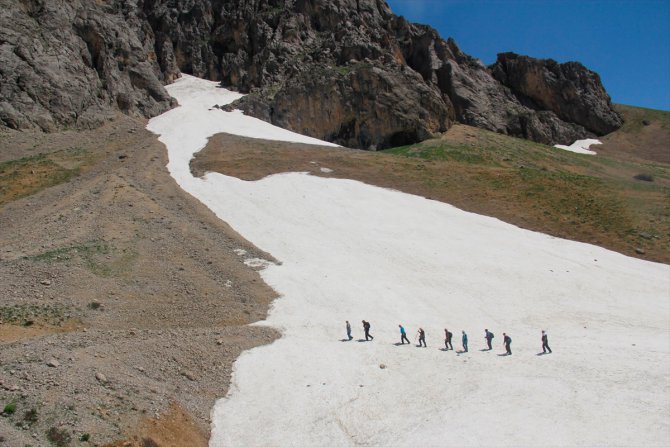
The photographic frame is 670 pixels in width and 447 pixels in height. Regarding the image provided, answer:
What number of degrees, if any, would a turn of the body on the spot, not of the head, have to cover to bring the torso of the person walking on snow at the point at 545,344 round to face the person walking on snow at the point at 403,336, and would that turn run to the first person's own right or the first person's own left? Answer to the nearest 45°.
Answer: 0° — they already face them

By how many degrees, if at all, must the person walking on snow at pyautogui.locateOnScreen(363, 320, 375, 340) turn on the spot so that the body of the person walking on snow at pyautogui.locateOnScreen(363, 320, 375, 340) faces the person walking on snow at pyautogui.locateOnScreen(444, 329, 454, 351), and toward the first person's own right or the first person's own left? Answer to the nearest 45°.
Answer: approximately 180°

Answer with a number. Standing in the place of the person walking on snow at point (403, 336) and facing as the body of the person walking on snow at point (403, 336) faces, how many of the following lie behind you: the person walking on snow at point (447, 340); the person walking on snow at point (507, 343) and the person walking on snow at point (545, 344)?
3

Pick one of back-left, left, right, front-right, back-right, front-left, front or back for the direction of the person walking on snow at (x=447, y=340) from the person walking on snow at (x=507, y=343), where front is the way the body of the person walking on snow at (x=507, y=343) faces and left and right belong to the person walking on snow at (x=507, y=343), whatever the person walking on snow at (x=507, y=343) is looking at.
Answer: front

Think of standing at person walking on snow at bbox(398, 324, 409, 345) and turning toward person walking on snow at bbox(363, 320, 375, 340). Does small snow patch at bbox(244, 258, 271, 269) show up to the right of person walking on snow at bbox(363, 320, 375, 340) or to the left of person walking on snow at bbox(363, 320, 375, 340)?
right

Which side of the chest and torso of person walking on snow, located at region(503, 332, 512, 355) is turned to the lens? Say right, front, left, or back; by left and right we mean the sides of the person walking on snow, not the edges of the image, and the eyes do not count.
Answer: left

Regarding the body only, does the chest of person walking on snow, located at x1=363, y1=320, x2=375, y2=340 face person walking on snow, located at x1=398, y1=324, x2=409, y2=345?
no

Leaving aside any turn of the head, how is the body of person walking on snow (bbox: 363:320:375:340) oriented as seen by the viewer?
to the viewer's left

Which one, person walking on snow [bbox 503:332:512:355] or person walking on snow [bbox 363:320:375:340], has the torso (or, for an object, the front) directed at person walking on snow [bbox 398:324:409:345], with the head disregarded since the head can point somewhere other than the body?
person walking on snow [bbox 503:332:512:355]

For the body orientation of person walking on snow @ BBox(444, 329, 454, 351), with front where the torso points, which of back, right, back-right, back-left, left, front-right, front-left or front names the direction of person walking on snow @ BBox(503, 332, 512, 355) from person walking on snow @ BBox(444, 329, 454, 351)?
back

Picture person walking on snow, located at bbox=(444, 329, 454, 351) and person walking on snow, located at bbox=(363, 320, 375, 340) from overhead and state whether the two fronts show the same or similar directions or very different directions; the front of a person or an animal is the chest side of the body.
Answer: same or similar directions

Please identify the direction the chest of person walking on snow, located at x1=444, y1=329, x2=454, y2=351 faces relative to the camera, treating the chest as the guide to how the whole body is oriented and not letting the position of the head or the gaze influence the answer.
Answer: to the viewer's left

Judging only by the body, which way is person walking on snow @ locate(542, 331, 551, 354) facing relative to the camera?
to the viewer's left

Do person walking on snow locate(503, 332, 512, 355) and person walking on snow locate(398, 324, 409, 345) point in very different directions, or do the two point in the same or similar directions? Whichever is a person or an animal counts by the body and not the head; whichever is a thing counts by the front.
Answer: same or similar directions

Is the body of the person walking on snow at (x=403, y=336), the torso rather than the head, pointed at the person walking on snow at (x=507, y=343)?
no

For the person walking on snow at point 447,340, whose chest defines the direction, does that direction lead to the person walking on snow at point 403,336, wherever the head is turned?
yes

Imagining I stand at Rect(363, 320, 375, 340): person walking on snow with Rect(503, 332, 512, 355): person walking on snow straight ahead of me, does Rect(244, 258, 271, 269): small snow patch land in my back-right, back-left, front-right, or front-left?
back-left

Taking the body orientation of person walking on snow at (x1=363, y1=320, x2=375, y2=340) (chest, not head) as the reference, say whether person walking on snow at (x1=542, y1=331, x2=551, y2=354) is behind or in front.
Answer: behind
